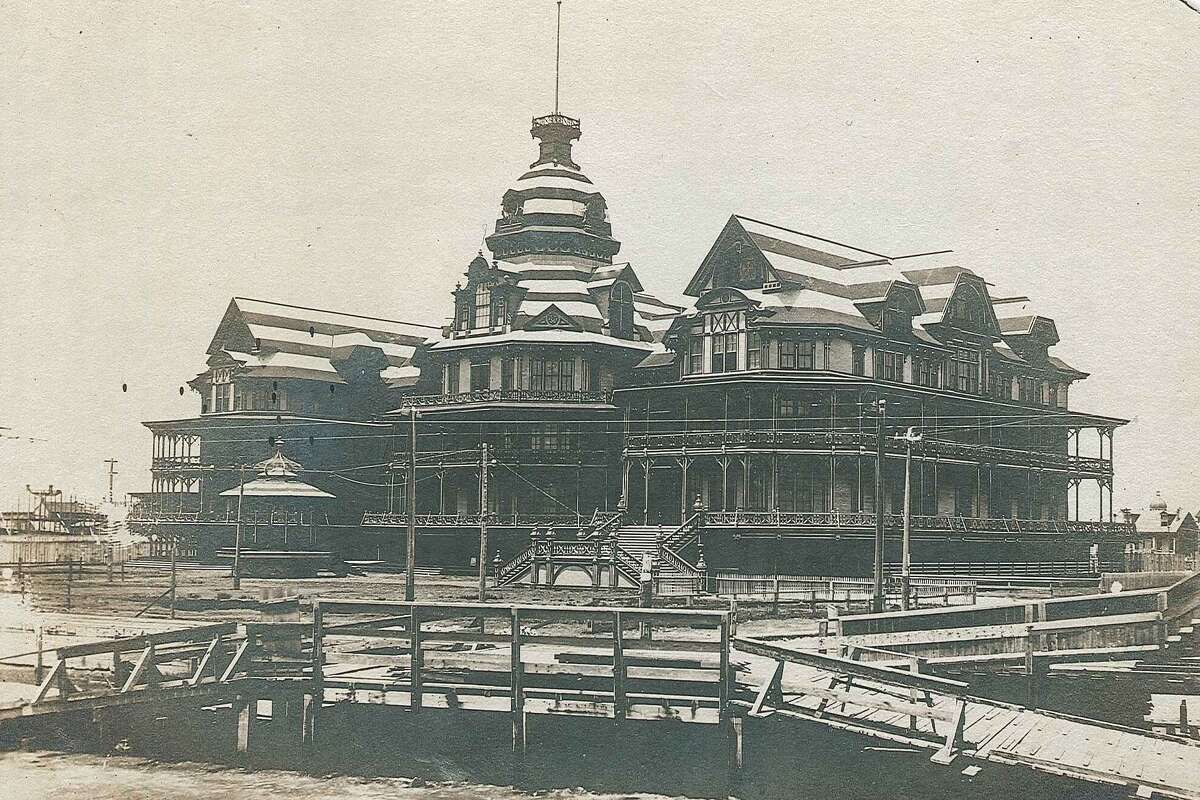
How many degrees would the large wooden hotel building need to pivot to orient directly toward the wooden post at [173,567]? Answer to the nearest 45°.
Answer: approximately 45° to its right

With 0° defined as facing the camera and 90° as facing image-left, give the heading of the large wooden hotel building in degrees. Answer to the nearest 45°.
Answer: approximately 45°

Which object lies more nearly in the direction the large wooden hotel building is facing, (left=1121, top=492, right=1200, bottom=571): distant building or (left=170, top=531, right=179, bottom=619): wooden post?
the wooden post
